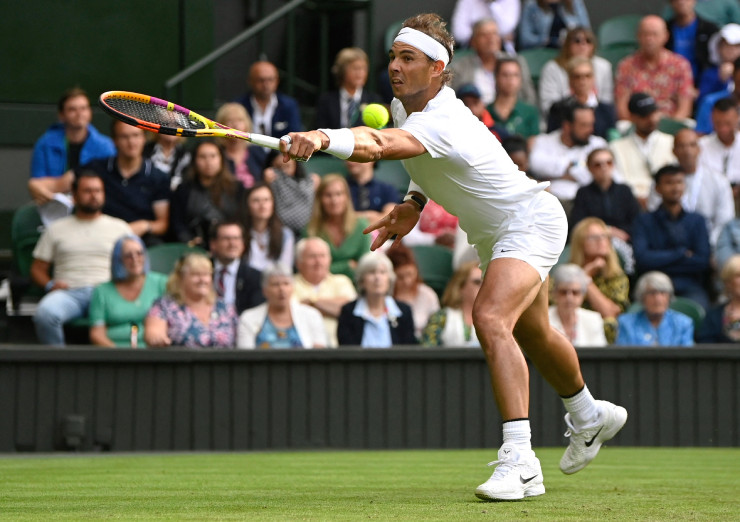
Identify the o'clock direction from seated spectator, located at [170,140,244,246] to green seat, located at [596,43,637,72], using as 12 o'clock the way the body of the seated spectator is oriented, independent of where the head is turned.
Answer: The green seat is roughly at 8 o'clock from the seated spectator.

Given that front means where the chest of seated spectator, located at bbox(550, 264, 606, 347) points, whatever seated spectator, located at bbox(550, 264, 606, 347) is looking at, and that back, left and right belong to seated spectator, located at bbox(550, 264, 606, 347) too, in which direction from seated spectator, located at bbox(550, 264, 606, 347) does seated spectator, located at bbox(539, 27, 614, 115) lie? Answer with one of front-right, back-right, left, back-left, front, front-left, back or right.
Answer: back

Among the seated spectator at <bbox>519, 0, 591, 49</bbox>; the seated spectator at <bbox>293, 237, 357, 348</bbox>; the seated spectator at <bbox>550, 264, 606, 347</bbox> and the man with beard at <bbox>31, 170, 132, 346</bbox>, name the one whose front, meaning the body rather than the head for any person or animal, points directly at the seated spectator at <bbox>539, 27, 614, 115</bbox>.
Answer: the seated spectator at <bbox>519, 0, 591, 49</bbox>

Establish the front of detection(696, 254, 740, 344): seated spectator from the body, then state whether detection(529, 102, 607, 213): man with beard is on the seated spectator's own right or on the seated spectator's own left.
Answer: on the seated spectator's own right

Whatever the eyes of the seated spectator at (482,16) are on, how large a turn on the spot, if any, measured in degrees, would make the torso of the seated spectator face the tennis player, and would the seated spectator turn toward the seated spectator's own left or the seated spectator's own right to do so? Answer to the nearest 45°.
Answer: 0° — they already face them

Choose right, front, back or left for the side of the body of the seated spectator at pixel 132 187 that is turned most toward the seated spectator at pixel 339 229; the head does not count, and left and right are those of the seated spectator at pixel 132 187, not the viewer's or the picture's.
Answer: left

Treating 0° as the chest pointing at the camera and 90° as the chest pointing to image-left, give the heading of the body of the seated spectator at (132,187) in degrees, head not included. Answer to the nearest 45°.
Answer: approximately 0°

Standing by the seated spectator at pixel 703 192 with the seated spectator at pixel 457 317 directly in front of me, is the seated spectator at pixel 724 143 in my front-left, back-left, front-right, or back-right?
back-right

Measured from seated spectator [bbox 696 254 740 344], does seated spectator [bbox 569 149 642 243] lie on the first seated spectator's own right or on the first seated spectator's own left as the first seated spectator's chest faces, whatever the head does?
on the first seated spectator's own right

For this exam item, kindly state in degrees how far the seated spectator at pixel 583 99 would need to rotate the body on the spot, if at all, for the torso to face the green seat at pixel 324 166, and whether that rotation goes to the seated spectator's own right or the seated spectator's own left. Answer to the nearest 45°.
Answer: approximately 90° to the seated spectator's own right

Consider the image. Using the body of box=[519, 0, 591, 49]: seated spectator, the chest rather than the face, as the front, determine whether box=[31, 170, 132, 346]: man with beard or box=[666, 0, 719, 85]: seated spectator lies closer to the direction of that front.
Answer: the man with beard

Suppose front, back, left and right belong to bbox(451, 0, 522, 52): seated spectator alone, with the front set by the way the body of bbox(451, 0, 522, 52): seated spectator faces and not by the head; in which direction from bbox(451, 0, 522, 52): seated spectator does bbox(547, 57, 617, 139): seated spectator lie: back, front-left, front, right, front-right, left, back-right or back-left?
front-left

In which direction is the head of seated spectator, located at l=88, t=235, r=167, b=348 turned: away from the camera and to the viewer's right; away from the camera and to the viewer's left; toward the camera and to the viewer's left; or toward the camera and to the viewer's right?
toward the camera and to the viewer's right
